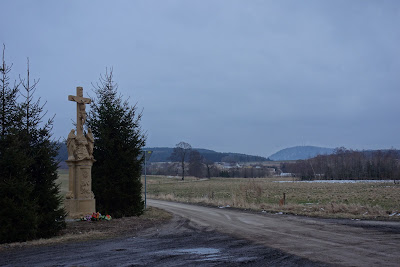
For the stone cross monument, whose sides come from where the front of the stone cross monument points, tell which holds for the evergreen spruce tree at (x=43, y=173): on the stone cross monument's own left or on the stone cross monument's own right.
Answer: on the stone cross monument's own right

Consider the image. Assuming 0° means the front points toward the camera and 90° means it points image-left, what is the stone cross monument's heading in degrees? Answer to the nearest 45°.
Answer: approximately 315°

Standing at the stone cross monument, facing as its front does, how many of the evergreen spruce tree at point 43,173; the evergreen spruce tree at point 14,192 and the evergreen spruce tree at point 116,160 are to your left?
1

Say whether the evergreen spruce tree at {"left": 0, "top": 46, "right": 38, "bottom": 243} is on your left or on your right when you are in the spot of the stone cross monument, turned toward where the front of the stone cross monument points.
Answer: on your right

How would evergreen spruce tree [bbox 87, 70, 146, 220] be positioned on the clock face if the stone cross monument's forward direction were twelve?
The evergreen spruce tree is roughly at 9 o'clock from the stone cross monument.
